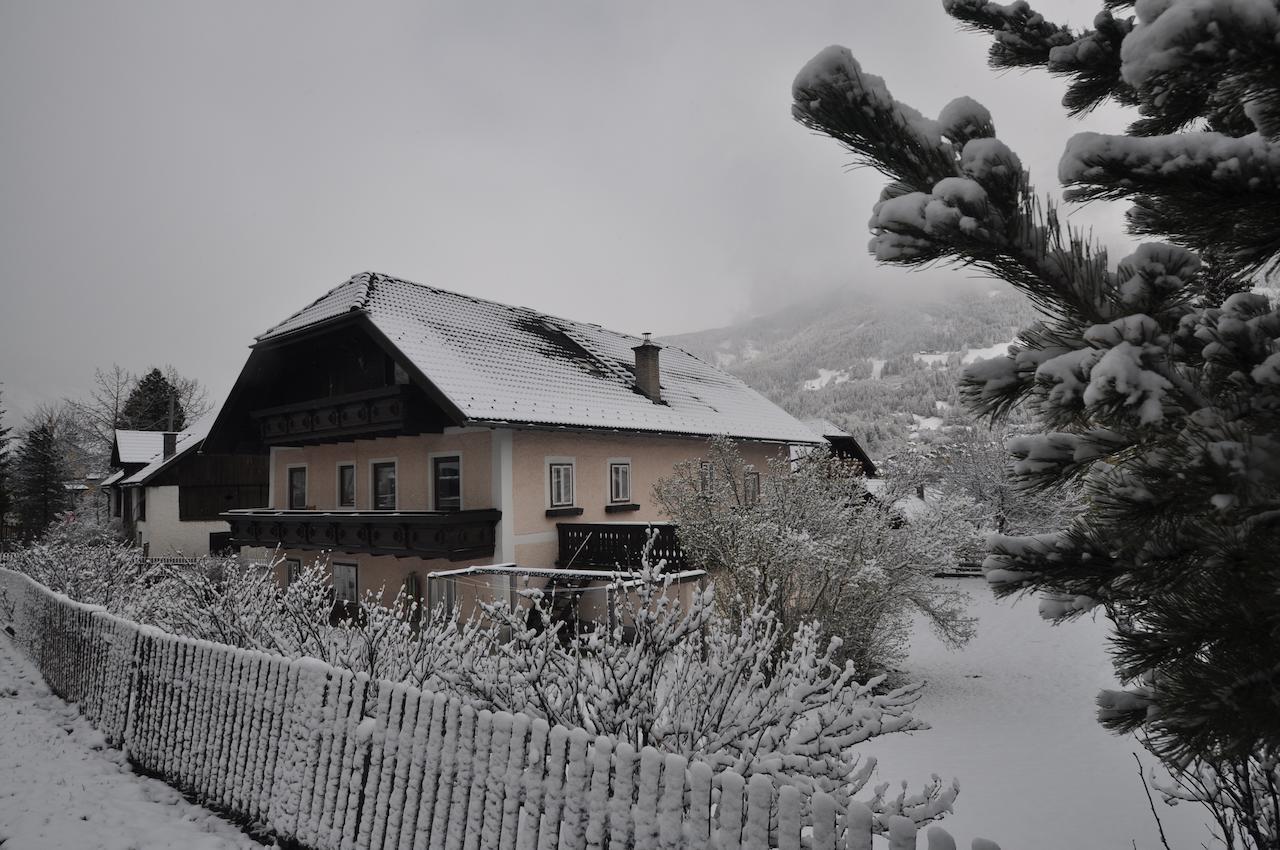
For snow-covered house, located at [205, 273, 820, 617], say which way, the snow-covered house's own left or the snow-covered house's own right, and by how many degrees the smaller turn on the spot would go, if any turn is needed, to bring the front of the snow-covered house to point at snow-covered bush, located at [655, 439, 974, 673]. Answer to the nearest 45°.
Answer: approximately 90° to the snow-covered house's own left

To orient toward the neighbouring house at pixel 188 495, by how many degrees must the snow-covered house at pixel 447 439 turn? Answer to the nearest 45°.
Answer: approximately 90° to its right

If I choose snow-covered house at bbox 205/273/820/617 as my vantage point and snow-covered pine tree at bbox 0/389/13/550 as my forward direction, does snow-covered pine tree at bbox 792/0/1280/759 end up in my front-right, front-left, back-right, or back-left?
back-left

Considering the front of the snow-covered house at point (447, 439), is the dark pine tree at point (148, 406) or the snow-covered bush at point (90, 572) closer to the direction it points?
the snow-covered bush

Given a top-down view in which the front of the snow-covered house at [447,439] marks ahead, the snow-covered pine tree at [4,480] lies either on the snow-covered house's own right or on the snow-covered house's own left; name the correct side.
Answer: on the snow-covered house's own right

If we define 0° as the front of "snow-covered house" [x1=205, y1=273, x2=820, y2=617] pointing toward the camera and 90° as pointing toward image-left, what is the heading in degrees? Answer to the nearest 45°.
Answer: approximately 45°

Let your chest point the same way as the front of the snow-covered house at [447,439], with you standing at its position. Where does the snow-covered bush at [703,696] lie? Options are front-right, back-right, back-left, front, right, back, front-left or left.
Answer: front-left

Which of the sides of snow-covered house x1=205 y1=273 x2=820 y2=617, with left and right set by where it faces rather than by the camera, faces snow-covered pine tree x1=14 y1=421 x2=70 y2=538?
right

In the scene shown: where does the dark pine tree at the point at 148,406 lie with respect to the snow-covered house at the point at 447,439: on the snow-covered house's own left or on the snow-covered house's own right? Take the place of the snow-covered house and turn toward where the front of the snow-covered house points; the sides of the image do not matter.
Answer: on the snow-covered house's own right

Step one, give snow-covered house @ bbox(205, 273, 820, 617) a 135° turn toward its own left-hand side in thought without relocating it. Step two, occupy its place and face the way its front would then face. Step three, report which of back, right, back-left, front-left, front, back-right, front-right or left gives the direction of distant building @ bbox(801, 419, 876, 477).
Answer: front-left

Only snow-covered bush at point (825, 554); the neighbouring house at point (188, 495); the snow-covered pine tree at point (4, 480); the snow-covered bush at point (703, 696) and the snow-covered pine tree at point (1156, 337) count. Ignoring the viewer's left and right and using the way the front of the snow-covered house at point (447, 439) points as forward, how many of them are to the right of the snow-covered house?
2
